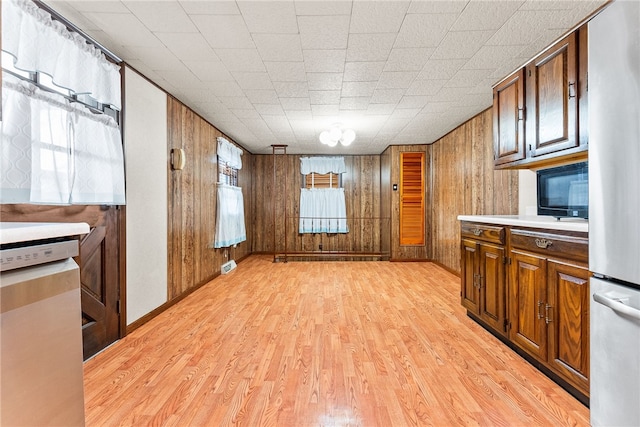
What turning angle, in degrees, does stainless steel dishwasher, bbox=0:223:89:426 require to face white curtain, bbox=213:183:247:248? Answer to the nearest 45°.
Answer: approximately 90° to its left

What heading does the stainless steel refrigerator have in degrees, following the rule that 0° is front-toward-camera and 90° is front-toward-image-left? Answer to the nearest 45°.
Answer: approximately 45°

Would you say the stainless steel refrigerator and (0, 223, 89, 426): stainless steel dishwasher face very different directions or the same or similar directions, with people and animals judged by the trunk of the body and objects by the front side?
very different directions

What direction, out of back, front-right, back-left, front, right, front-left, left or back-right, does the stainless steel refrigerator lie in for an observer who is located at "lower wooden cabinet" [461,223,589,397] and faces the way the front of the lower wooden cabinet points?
front-left

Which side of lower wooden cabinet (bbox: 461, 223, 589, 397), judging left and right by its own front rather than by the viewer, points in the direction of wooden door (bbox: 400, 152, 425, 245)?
right

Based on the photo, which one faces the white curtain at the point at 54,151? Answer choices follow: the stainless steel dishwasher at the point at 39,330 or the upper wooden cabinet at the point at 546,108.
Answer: the upper wooden cabinet

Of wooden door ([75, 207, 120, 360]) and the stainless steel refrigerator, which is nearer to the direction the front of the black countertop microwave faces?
the wooden door

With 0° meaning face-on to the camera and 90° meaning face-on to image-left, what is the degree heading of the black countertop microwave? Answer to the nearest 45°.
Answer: approximately 45°

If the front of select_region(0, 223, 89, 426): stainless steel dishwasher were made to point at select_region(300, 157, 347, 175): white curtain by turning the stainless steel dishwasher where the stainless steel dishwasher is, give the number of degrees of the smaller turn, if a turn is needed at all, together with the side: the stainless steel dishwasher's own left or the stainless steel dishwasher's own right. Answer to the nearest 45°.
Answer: approximately 90° to the stainless steel dishwasher's own left

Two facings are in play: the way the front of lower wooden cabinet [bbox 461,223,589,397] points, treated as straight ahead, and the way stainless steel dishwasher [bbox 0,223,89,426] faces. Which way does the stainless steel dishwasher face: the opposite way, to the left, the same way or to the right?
the opposite way

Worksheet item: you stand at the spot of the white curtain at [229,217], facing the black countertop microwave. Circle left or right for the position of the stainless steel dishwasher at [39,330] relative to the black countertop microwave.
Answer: right

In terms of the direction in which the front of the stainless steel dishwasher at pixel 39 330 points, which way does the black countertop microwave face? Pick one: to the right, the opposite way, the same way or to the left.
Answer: the opposite way
